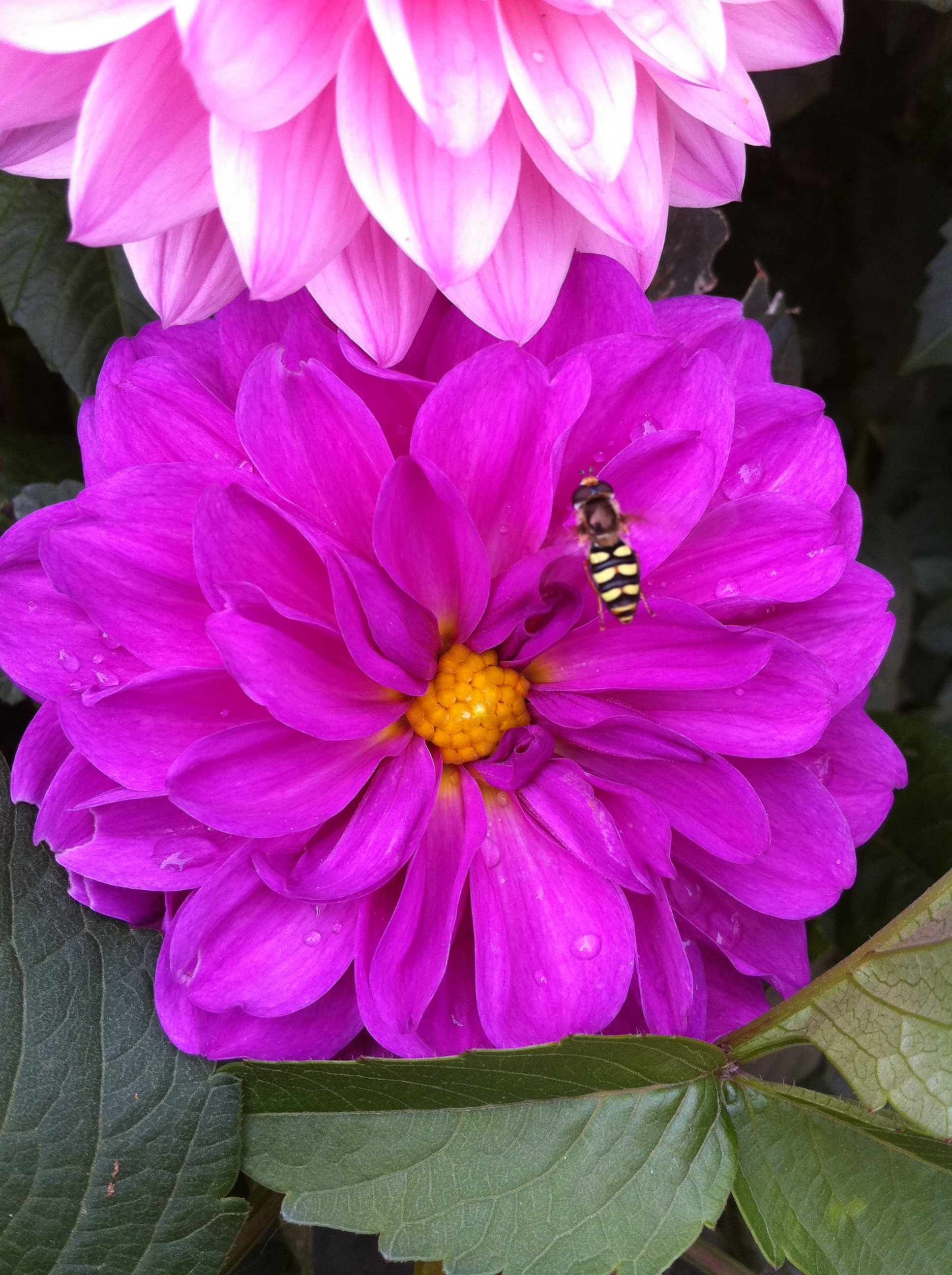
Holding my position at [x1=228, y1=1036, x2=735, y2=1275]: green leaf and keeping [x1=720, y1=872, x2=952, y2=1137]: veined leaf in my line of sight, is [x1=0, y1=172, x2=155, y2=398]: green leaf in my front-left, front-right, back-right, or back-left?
back-left

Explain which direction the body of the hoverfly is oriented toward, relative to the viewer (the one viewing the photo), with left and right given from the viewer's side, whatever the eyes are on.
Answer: facing away from the viewer
